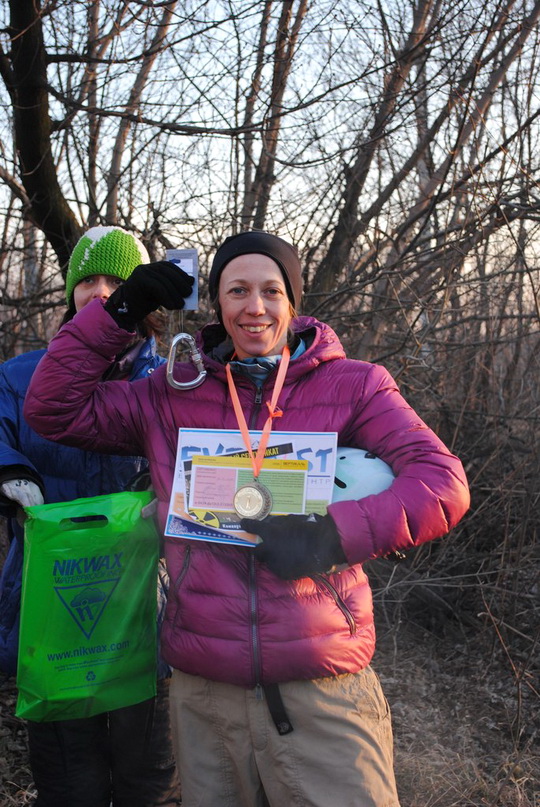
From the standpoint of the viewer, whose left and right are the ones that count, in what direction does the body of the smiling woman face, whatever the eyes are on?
facing the viewer

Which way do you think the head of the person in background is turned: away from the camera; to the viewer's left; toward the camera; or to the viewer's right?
toward the camera

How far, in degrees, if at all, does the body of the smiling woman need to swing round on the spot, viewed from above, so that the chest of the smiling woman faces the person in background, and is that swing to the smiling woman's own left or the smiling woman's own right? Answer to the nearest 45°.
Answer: approximately 135° to the smiling woman's own right

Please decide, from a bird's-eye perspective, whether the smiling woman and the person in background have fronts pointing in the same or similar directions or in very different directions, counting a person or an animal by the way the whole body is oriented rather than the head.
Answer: same or similar directions

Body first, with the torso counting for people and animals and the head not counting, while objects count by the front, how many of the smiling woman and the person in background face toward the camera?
2

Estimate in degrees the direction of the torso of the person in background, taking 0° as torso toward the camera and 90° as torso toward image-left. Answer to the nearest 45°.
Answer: approximately 0°

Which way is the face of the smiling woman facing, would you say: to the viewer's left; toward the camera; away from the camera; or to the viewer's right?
toward the camera

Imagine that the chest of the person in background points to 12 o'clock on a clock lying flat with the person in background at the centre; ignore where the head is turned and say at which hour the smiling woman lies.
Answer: The smiling woman is roughly at 11 o'clock from the person in background.
